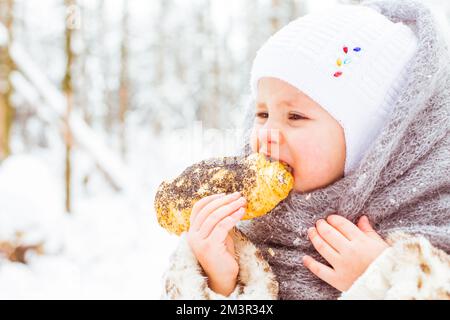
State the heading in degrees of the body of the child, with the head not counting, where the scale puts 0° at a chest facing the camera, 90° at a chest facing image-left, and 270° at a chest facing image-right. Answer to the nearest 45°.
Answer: approximately 45°

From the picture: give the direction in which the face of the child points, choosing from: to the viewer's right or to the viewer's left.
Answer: to the viewer's left

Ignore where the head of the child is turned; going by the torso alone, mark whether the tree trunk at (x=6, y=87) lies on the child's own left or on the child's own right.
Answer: on the child's own right

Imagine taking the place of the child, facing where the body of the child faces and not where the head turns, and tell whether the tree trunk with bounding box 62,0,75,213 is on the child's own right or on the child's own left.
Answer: on the child's own right
